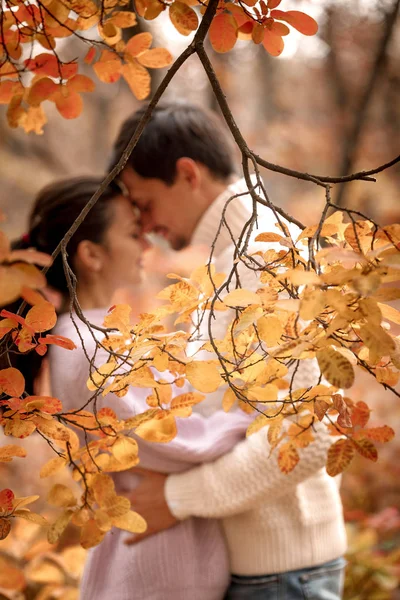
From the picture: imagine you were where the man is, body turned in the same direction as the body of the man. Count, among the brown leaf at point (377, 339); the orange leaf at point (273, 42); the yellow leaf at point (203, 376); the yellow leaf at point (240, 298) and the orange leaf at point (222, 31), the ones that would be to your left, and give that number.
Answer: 5

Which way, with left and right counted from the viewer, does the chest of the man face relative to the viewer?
facing to the left of the viewer

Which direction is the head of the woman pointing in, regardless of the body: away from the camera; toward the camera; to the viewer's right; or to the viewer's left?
to the viewer's right

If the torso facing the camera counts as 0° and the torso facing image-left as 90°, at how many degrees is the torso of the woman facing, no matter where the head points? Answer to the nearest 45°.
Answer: approximately 270°

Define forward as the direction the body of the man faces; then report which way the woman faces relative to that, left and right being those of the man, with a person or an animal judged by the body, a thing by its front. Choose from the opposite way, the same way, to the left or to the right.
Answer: the opposite way

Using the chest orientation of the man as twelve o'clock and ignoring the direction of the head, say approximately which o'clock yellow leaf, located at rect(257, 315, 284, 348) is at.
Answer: The yellow leaf is roughly at 9 o'clock from the man.

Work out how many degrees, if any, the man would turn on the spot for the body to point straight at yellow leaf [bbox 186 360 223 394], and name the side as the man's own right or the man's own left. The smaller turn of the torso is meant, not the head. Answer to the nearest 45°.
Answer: approximately 90° to the man's own left

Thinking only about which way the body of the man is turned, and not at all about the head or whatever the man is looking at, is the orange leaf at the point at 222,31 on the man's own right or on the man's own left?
on the man's own left
